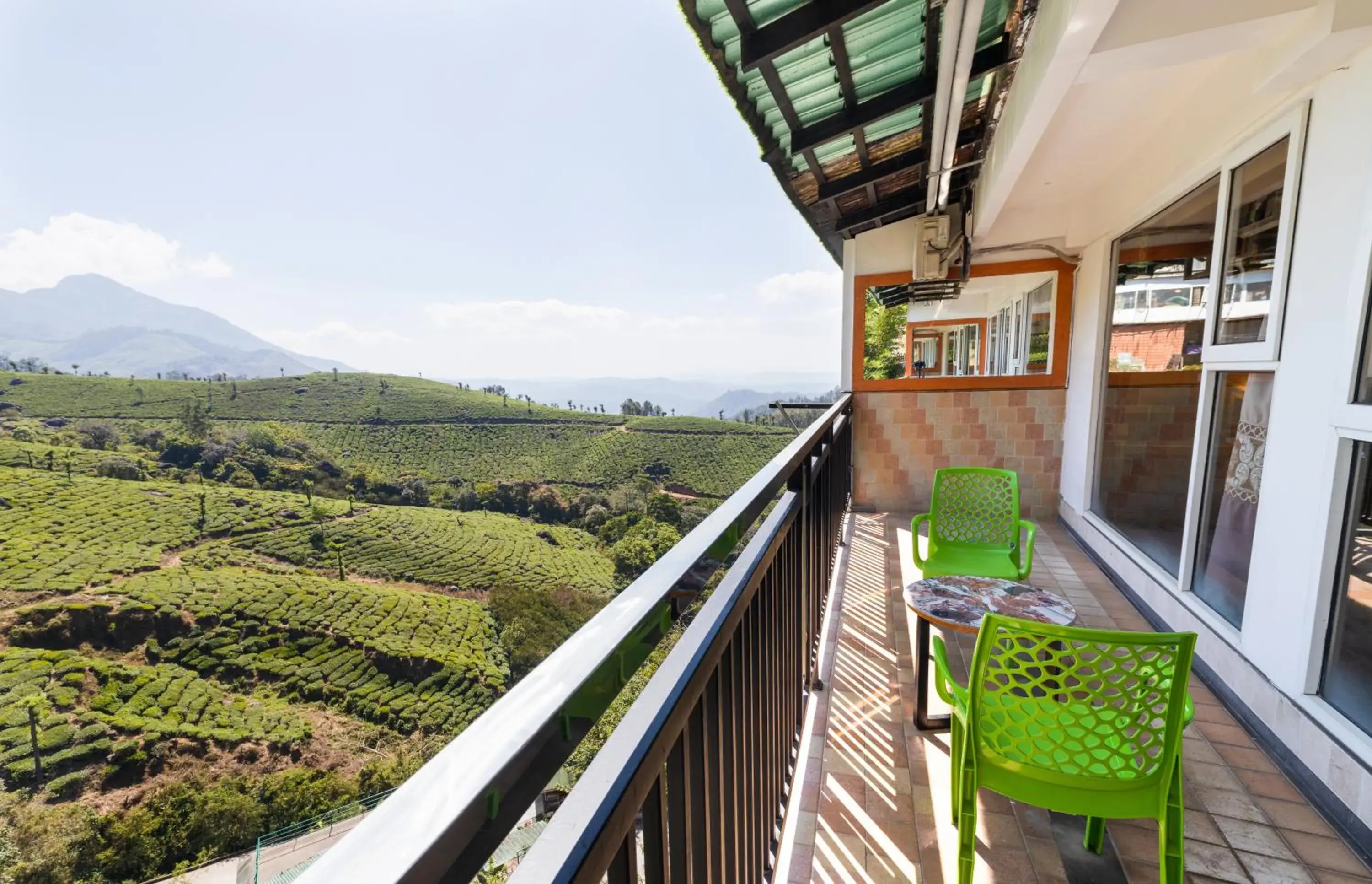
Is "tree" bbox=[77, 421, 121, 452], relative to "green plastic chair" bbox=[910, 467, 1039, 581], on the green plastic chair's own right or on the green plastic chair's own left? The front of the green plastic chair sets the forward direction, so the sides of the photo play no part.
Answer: on the green plastic chair's own right

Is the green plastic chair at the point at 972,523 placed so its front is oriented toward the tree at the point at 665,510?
no

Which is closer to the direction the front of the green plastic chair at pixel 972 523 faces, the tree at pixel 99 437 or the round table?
the round table

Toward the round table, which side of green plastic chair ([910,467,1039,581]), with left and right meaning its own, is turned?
front

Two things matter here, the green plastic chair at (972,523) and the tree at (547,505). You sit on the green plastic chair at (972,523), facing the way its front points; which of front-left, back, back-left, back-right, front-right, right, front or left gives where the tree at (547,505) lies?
back-right

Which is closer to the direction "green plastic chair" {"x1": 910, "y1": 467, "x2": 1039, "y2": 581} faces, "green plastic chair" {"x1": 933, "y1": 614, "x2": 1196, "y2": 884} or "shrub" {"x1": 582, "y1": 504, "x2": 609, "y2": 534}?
the green plastic chair

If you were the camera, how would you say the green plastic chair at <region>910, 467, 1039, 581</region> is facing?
facing the viewer

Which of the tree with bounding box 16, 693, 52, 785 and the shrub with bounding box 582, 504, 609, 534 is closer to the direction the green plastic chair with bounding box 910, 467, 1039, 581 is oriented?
the tree

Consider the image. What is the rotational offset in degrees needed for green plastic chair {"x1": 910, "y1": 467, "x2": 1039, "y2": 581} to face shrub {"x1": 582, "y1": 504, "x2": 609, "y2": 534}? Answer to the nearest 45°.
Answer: approximately 135° to its right

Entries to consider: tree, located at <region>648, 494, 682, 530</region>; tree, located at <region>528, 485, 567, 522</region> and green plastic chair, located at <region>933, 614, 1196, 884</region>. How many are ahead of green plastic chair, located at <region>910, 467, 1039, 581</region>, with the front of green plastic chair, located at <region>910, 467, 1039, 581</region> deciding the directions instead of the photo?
1

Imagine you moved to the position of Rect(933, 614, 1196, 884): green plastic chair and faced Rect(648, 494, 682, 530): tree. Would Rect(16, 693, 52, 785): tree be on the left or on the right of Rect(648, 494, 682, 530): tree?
left
